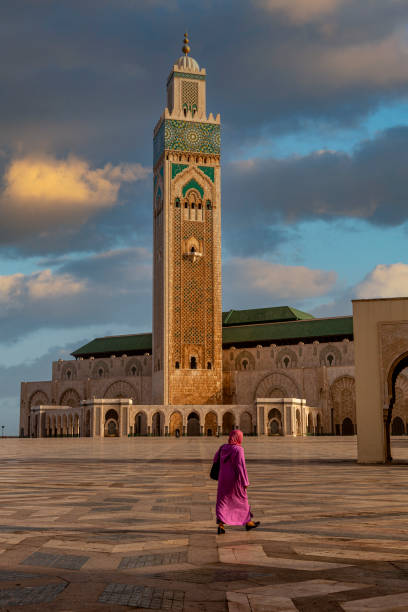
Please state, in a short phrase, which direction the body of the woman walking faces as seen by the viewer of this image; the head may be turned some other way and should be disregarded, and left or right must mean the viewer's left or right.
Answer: facing away from the viewer and to the right of the viewer
